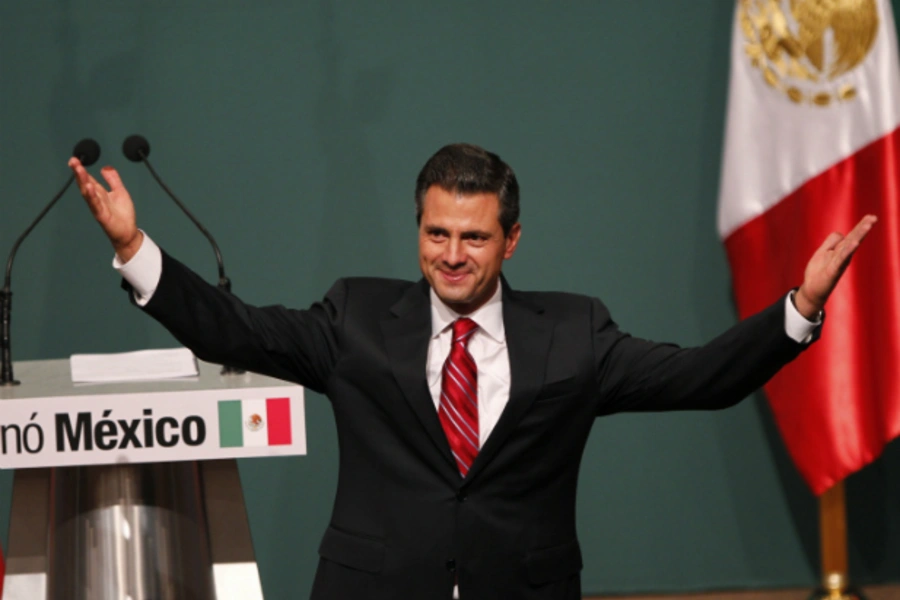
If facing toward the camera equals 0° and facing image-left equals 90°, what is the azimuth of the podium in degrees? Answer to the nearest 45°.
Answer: approximately 0°

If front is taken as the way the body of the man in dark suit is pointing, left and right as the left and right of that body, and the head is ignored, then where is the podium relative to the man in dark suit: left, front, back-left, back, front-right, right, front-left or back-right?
back-right

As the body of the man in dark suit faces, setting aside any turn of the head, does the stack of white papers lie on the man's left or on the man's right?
on the man's right

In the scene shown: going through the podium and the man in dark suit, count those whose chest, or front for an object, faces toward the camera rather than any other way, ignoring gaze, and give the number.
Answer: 2

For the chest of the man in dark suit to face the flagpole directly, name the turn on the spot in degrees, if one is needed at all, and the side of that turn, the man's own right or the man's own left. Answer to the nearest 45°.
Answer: approximately 135° to the man's own left

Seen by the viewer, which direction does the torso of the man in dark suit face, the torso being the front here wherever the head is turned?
toward the camera
